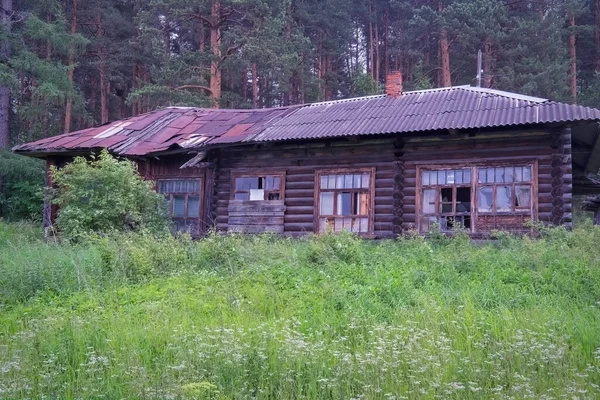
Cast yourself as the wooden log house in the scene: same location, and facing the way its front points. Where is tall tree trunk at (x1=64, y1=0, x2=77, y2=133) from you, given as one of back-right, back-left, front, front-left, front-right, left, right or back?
back-right

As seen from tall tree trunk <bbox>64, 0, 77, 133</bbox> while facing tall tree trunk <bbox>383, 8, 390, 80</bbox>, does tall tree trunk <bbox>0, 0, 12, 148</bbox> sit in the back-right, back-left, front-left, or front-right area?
back-right

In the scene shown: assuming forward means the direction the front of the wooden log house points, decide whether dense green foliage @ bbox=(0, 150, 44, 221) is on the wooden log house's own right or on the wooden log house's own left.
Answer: on the wooden log house's own right

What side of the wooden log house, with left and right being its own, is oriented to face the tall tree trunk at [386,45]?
back

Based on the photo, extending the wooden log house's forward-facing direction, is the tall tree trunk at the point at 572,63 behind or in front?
behind

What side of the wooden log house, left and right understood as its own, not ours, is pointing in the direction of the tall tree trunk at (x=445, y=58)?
back

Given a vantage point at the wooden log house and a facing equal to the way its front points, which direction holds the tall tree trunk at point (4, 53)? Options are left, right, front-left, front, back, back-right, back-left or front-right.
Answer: back-right

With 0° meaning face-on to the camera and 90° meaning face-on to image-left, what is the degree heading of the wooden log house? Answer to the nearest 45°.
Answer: approximately 0°

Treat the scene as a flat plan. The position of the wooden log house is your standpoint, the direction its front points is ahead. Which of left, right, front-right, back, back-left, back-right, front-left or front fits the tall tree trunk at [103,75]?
back-right
